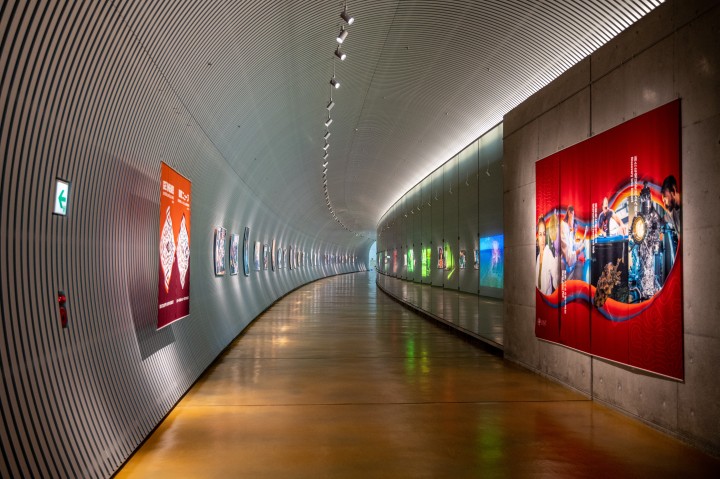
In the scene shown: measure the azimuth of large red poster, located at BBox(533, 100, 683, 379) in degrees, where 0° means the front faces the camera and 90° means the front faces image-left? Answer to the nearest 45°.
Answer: approximately 45°

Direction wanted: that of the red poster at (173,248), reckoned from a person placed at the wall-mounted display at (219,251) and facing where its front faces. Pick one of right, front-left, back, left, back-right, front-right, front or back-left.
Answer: front-right

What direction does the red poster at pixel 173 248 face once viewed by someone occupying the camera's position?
facing the viewer and to the right of the viewer

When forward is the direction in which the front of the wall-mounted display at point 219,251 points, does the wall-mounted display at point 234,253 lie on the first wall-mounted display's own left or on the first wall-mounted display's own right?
on the first wall-mounted display's own left

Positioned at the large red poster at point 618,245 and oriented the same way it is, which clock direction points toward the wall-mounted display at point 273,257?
The wall-mounted display is roughly at 3 o'clock from the large red poster.

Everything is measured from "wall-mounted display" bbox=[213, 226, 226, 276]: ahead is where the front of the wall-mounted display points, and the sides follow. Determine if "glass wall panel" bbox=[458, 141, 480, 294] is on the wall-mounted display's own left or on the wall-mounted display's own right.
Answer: on the wall-mounted display's own left

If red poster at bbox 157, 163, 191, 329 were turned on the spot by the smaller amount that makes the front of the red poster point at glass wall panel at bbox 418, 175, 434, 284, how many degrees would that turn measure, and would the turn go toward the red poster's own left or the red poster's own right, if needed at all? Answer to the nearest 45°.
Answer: approximately 90° to the red poster's own left

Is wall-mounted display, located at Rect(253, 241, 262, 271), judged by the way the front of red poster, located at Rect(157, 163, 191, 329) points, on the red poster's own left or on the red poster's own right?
on the red poster's own left

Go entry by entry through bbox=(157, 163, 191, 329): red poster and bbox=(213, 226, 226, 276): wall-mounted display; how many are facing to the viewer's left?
0

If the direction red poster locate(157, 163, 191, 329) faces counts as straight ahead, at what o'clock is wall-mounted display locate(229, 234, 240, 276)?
The wall-mounted display is roughly at 8 o'clock from the red poster.

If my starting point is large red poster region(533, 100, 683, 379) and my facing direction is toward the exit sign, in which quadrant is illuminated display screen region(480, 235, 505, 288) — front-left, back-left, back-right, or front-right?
back-right
